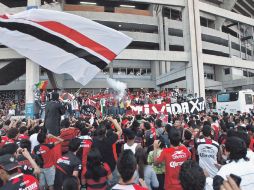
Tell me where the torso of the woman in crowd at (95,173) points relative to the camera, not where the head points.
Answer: away from the camera

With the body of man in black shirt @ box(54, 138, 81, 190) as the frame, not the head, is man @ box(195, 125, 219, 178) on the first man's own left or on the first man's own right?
on the first man's own right

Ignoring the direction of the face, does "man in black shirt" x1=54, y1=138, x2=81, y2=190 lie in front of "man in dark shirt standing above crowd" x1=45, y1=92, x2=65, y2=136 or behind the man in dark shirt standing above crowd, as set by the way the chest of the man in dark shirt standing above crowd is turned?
behind

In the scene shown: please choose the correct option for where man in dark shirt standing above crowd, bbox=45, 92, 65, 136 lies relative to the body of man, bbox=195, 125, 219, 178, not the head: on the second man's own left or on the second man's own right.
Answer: on the second man's own left

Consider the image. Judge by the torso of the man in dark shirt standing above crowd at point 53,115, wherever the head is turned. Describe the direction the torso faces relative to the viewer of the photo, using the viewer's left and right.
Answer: facing away from the viewer

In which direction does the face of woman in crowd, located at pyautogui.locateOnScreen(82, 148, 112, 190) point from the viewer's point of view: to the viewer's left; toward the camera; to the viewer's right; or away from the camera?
away from the camera

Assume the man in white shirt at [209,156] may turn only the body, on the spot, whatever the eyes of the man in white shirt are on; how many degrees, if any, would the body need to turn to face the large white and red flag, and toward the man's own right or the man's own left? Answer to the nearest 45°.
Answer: approximately 90° to the man's own left

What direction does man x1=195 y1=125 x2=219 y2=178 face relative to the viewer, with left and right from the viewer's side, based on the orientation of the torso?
facing away from the viewer

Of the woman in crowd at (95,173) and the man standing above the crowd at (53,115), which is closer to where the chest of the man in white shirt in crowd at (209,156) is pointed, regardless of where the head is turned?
the man standing above the crowd
